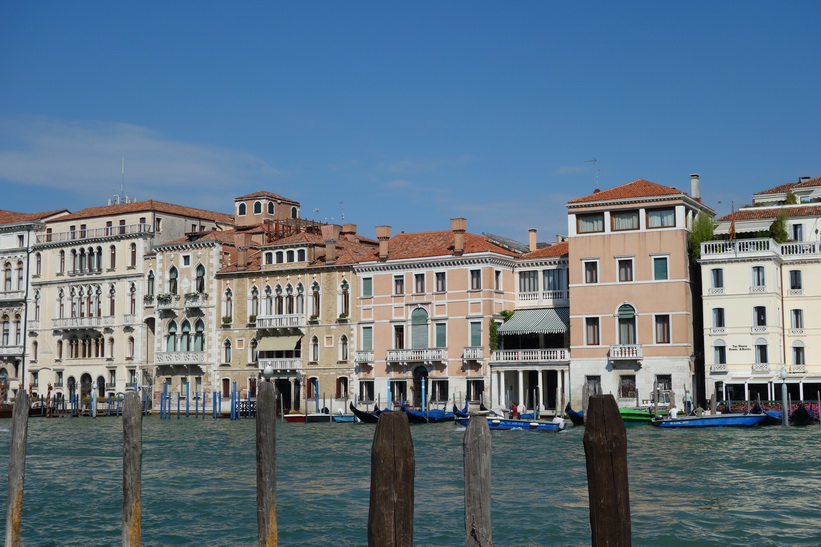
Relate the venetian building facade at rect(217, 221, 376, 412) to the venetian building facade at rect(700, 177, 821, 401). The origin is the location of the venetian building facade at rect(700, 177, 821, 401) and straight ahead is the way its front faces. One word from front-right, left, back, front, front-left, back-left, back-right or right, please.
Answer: right

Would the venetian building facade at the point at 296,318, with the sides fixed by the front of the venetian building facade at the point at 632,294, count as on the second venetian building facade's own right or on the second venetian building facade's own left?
on the second venetian building facade's own right

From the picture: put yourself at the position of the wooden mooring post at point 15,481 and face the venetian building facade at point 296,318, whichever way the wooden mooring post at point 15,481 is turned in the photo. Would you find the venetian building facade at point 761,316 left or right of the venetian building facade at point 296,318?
right

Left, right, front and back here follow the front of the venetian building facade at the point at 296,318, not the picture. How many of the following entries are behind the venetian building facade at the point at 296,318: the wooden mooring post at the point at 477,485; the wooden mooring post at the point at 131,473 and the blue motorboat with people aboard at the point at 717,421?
0

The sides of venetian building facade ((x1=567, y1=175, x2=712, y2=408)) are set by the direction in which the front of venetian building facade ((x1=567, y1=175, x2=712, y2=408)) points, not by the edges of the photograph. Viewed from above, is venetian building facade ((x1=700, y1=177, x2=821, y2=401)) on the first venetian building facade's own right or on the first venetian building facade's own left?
on the first venetian building facade's own left

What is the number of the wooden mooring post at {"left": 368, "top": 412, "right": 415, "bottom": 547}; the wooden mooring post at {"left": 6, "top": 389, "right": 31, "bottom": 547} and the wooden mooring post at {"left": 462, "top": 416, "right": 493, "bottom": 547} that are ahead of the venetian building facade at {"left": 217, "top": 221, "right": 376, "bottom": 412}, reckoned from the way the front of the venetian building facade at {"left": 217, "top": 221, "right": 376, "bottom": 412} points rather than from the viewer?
3

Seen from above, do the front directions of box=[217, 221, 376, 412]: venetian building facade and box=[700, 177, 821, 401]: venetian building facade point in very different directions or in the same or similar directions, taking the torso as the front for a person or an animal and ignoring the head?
same or similar directions

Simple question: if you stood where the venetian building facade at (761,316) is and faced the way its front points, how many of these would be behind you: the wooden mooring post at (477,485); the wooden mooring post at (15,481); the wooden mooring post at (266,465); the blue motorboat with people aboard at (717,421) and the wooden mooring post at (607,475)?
0

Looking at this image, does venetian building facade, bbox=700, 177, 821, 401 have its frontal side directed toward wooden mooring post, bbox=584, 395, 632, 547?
yes

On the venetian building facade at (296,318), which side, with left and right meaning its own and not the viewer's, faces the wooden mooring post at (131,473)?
front

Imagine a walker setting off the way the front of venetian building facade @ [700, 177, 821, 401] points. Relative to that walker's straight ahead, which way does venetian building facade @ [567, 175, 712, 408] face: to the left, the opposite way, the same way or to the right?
the same way

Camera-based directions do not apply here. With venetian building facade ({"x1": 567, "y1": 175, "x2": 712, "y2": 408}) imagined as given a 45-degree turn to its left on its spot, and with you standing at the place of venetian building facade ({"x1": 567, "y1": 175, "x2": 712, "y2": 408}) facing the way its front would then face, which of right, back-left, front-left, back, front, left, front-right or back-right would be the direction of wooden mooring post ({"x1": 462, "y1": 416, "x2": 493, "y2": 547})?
front-right

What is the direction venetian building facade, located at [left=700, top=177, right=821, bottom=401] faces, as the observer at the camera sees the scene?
facing the viewer

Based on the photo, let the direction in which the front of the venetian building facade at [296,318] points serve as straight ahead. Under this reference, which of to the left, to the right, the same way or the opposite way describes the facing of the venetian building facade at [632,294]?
the same way

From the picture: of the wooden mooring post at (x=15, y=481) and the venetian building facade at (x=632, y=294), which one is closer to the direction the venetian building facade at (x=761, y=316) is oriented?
the wooden mooring post

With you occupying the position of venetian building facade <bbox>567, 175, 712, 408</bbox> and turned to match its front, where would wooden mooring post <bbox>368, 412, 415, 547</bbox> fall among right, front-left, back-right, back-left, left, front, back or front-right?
front

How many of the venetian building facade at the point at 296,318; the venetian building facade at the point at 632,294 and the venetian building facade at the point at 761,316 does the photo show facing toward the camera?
3
